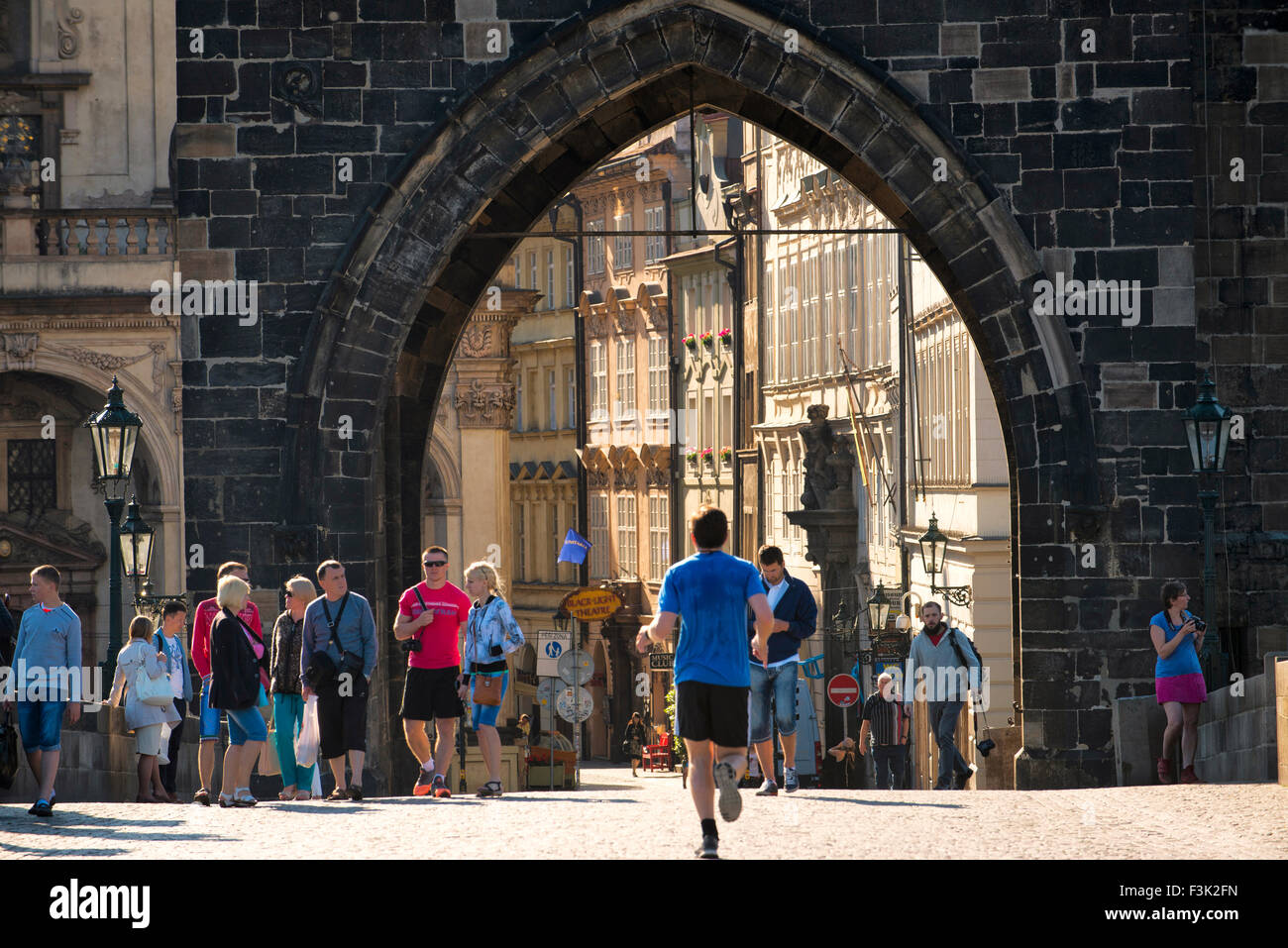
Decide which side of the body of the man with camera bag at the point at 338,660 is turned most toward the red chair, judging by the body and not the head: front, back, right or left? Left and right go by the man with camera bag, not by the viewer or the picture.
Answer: back

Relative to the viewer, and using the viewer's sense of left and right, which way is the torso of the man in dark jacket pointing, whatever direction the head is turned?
facing the viewer and to the left of the viewer

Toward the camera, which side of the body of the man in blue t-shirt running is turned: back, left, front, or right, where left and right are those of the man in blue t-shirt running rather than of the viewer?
back

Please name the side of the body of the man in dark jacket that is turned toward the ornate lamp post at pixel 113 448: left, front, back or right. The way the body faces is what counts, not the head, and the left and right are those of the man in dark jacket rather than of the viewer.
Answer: right

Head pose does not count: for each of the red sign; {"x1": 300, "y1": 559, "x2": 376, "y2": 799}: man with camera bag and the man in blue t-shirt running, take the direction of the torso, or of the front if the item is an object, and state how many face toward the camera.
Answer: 2

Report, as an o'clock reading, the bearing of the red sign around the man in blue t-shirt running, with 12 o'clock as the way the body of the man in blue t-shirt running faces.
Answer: The red sign is roughly at 12 o'clock from the man in blue t-shirt running.

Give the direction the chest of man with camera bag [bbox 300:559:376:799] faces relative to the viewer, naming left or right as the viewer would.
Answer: facing the viewer

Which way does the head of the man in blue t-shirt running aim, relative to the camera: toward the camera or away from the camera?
away from the camera

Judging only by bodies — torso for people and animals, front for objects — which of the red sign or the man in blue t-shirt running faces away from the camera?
the man in blue t-shirt running

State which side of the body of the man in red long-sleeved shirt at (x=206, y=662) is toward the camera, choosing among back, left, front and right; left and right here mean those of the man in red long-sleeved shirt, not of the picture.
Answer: front

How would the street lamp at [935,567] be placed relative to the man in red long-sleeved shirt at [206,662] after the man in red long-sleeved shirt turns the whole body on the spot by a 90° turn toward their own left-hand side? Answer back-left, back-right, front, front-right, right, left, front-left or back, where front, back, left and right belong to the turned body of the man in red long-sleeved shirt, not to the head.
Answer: front-left

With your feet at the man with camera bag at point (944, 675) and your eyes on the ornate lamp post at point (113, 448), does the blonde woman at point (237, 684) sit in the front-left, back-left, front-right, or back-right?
front-left

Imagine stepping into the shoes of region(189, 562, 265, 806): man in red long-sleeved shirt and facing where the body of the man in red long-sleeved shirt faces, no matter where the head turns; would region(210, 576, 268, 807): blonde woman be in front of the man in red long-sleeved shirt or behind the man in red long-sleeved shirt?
in front

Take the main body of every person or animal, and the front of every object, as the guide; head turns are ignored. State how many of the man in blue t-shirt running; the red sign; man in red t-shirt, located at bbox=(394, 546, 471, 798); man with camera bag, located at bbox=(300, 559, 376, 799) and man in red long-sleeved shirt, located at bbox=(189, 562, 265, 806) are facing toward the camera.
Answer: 4

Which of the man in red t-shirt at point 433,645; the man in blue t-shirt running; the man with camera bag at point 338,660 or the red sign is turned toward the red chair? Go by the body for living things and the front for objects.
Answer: the man in blue t-shirt running
